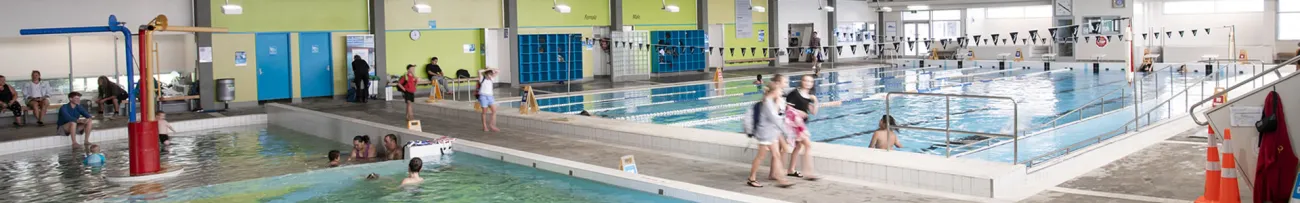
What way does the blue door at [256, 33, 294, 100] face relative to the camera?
toward the camera

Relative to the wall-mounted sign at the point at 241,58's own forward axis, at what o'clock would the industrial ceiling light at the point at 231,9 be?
The industrial ceiling light is roughly at 12 o'clock from the wall-mounted sign.

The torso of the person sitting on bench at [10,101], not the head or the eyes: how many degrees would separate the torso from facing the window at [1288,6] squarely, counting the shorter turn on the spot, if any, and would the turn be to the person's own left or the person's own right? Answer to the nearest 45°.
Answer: approximately 45° to the person's own left

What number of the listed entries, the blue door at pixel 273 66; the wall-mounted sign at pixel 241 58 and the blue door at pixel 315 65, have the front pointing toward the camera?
3

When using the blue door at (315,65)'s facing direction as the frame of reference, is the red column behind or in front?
in front

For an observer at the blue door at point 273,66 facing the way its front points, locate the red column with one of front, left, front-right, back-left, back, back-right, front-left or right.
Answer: front

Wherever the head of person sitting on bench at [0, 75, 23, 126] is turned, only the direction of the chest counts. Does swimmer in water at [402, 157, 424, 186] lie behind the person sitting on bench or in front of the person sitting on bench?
in front

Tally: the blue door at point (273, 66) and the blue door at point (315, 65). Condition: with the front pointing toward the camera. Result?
2

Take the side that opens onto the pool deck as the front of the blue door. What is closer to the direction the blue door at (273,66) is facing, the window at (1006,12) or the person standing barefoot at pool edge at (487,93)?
the person standing barefoot at pool edge

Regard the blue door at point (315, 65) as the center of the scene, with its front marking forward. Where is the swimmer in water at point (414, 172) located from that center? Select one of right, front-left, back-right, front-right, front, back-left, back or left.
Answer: front

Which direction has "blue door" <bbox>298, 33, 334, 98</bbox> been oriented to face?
toward the camera

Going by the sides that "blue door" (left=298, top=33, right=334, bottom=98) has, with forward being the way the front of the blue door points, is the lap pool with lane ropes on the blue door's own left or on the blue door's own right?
on the blue door's own left

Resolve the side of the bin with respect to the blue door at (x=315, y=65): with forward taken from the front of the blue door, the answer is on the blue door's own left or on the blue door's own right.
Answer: on the blue door's own right
